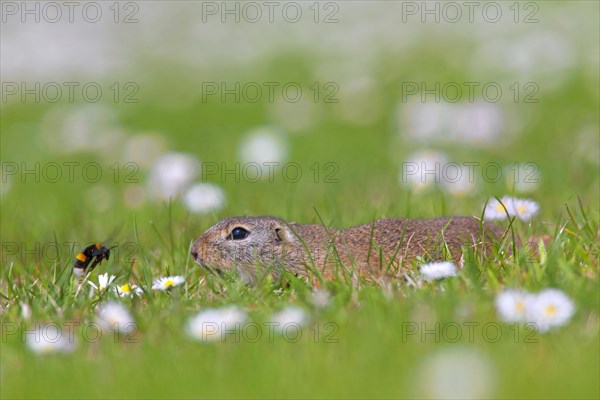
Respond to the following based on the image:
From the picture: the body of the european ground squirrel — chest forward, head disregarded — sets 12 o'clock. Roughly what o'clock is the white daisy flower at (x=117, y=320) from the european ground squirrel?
The white daisy flower is roughly at 10 o'clock from the european ground squirrel.

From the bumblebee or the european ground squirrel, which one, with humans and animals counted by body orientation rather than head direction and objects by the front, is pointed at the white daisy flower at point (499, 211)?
the bumblebee

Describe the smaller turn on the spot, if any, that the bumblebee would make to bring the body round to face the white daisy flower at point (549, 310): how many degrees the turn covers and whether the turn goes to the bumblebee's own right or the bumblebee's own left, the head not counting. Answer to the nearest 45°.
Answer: approximately 45° to the bumblebee's own right

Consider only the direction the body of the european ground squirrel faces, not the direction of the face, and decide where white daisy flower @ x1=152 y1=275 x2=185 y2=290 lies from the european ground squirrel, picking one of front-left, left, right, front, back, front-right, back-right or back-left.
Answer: front-left

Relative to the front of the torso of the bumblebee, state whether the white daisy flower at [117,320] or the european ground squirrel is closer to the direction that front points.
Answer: the european ground squirrel

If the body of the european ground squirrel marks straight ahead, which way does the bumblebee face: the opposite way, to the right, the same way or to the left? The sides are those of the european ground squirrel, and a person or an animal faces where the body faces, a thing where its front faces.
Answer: the opposite way

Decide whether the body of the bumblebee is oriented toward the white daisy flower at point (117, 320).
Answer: no

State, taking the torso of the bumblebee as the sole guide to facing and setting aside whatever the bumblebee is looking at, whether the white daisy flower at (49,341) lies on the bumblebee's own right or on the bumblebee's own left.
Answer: on the bumblebee's own right

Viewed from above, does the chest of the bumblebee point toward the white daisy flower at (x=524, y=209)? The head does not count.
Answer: yes

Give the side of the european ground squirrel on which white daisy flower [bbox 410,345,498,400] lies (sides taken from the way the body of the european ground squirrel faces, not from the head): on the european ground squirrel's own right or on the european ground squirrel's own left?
on the european ground squirrel's own left

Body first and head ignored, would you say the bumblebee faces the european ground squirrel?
yes

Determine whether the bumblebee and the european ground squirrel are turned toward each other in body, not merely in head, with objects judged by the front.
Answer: yes

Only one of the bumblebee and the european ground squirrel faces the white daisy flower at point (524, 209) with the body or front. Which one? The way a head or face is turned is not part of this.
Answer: the bumblebee

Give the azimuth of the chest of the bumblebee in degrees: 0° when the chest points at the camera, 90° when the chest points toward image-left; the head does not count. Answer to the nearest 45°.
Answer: approximately 270°

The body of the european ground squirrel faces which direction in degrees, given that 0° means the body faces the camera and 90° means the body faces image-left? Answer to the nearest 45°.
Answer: approximately 90°
